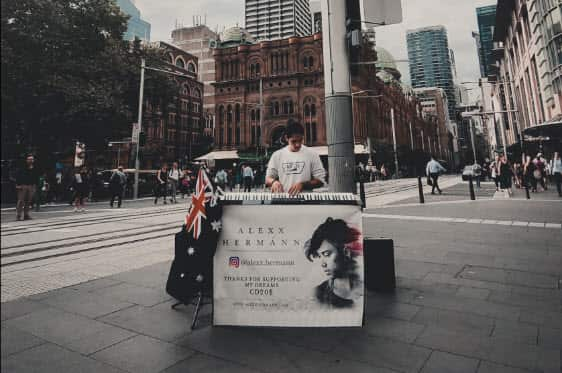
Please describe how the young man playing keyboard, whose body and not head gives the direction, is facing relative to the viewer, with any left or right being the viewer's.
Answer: facing the viewer

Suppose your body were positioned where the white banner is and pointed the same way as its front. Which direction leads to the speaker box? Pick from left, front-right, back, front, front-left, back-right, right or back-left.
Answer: back-left

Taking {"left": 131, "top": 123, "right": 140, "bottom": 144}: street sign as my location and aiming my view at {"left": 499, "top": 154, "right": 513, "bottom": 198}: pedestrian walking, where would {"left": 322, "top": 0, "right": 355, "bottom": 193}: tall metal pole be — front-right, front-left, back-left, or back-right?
front-right

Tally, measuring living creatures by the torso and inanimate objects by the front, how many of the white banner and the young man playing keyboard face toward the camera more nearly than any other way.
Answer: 2

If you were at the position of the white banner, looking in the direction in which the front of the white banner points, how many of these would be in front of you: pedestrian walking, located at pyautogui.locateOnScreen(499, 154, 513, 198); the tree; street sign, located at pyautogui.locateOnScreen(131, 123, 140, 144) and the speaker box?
0

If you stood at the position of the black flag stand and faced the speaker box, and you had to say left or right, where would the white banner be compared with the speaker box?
right

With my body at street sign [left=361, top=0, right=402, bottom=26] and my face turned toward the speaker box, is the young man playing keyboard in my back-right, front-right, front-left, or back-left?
front-right

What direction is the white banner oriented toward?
toward the camera

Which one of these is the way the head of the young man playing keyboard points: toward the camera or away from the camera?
toward the camera

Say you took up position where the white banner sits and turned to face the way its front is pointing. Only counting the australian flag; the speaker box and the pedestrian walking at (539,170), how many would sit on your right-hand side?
1

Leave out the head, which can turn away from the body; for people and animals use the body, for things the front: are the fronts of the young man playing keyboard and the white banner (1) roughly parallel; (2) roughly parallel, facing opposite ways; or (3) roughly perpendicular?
roughly parallel

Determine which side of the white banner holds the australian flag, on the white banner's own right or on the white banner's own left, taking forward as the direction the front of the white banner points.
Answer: on the white banner's own right

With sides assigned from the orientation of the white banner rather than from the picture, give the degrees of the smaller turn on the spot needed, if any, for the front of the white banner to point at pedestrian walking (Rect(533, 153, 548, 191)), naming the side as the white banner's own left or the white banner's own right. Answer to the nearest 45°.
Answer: approximately 135° to the white banner's own left

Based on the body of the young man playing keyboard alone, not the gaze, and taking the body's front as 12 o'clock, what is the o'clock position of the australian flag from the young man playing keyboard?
The australian flag is roughly at 2 o'clock from the young man playing keyboard.

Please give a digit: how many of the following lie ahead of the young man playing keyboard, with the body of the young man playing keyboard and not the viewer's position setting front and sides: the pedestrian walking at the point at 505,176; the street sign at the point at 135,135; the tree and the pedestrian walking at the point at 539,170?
0
